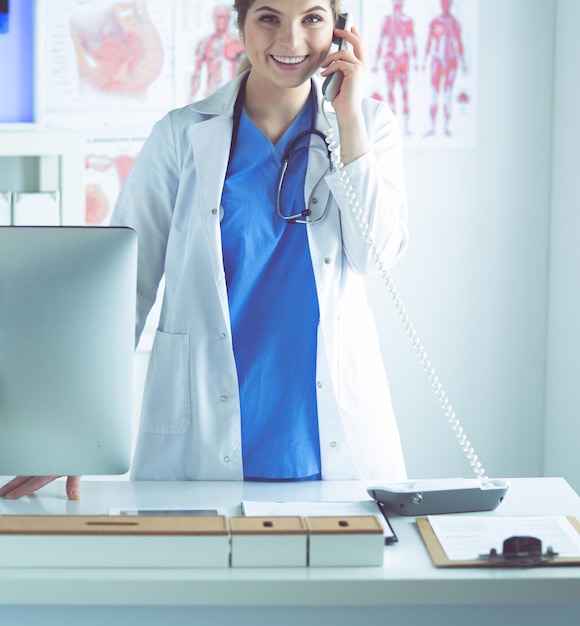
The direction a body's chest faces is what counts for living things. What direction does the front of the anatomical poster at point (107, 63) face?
toward the camera

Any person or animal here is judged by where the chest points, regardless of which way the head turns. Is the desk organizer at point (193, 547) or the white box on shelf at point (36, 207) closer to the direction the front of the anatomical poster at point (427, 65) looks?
the desk organizer

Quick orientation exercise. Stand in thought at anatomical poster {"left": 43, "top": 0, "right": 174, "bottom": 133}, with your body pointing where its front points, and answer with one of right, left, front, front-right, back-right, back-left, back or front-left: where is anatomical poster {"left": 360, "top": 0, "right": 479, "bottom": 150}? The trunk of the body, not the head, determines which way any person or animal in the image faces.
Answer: left

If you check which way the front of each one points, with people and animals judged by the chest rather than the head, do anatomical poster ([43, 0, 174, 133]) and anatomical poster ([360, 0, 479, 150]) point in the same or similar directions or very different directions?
same or similar directions

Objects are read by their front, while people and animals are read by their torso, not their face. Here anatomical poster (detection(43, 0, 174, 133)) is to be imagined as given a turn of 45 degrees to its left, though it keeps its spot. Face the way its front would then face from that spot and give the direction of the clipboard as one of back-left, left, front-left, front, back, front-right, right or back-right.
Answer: front-right

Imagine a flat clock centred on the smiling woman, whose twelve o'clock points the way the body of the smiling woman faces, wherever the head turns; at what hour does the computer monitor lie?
The computer monitor is roughly at 1 o'clock from the smiling woman.

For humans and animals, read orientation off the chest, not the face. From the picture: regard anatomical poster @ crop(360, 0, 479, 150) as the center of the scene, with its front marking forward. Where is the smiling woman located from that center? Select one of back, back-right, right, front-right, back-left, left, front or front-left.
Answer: front

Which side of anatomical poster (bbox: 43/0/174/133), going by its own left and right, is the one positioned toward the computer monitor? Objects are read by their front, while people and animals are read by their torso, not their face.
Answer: front

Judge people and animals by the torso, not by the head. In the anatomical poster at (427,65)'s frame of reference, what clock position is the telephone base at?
The telephone base is roughly at 12 o'clock from the anatomical poster.

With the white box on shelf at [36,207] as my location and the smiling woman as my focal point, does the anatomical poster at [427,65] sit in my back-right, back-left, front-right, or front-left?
front-left

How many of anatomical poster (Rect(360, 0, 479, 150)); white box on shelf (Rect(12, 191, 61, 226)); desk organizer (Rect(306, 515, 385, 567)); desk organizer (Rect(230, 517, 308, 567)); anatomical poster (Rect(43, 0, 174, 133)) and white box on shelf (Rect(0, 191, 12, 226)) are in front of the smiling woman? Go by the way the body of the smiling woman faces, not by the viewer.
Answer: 2

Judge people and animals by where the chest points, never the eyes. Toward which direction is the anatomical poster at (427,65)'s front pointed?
toward the camera

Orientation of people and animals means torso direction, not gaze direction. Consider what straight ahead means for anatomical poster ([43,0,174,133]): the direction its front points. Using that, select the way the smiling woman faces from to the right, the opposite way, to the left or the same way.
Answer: the same way

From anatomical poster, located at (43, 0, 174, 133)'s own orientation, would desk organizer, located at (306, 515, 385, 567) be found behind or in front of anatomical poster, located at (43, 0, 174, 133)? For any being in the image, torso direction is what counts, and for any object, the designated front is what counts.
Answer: in front

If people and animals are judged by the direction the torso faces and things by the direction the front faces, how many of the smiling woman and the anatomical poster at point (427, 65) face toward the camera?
2

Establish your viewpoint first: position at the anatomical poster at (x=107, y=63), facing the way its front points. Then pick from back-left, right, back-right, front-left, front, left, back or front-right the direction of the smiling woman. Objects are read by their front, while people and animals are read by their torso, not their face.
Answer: front

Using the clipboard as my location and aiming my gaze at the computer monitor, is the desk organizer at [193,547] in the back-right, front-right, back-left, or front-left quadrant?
front-left

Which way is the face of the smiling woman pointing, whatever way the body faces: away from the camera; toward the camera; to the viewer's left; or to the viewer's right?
toward the camera

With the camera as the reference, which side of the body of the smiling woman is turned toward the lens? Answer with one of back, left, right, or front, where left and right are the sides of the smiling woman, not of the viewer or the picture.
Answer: front

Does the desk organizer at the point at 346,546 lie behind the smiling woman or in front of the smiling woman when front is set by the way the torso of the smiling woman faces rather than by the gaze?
in front
